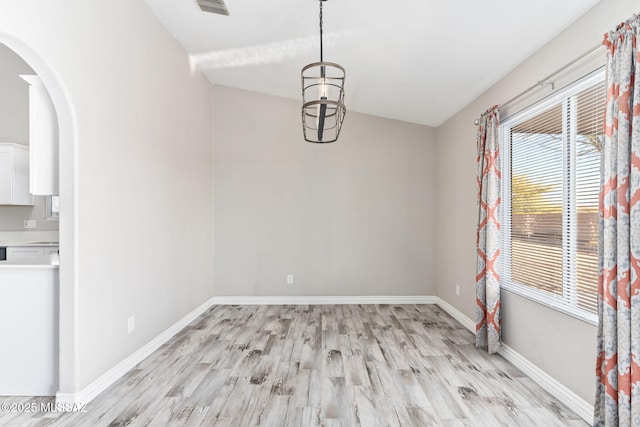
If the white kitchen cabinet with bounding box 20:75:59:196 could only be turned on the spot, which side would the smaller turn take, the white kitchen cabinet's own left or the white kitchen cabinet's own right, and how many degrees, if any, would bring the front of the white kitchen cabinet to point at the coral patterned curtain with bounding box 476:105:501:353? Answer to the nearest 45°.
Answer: approximately 135° to the white kitchen cabinet's own left

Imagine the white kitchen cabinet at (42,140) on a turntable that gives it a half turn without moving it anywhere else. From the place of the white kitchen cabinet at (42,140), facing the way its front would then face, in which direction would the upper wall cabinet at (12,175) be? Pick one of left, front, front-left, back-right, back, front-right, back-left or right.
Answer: left
